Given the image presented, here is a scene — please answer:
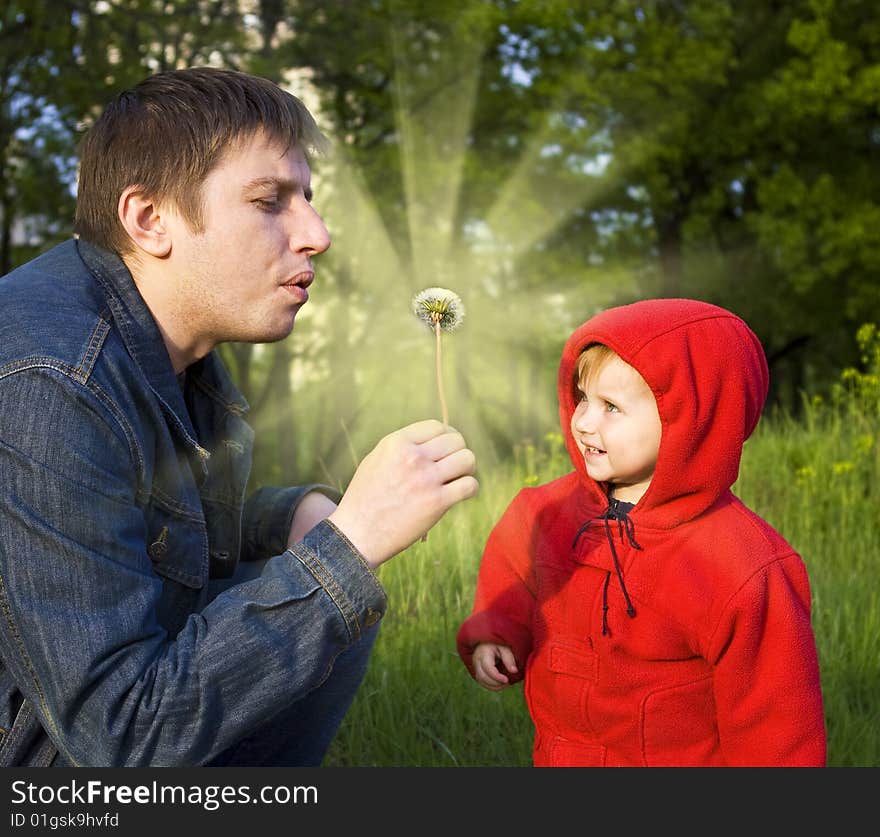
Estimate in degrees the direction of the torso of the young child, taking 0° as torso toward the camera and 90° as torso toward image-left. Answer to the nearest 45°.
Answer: approximately 45°

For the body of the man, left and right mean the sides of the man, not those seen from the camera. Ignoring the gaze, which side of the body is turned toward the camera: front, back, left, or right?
right

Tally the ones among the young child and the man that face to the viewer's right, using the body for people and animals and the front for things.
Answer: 1

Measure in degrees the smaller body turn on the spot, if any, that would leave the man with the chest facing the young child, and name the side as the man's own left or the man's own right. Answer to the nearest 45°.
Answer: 0° — they already face them

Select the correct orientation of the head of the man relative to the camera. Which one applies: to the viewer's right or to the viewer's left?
to the viewer's right

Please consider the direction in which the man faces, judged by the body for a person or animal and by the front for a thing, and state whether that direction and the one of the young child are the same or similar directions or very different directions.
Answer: very different directions
